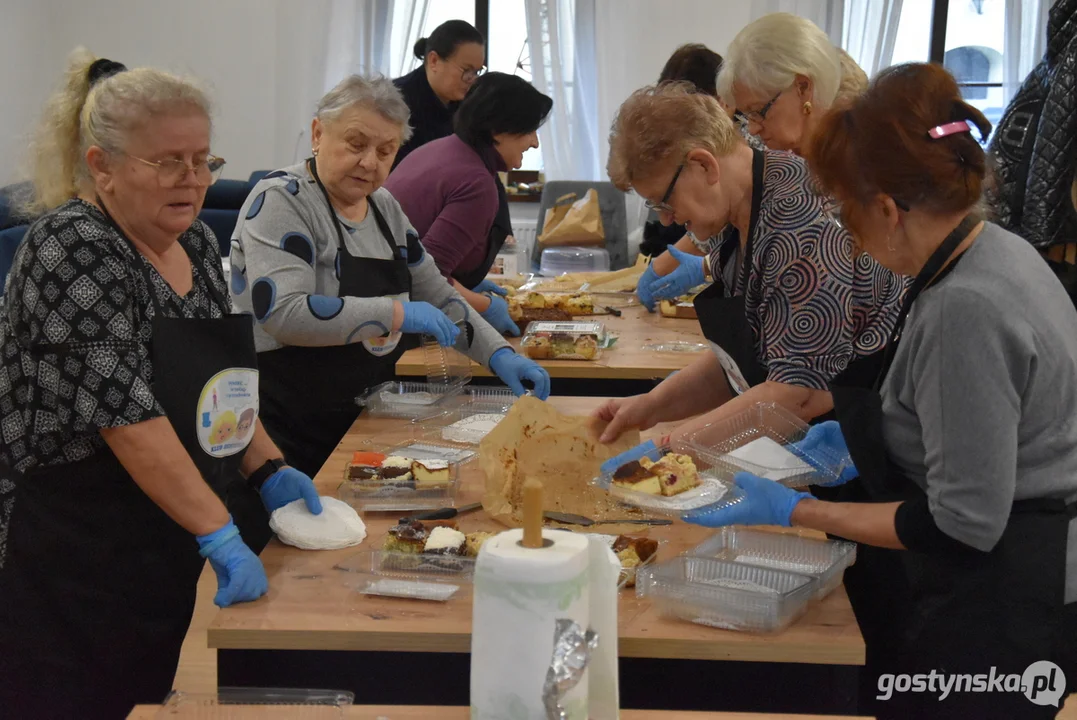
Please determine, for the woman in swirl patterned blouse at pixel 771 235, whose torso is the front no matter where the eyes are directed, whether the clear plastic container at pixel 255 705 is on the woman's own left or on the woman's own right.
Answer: on the woman's own left

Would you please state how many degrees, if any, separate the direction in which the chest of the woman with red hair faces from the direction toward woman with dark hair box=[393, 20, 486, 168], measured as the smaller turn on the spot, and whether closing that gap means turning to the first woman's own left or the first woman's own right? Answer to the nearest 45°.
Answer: approximately 45° to the first woman's own right

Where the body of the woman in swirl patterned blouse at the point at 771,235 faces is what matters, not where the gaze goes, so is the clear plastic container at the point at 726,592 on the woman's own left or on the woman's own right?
on the woman's own left

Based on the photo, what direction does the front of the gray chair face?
toward the camera

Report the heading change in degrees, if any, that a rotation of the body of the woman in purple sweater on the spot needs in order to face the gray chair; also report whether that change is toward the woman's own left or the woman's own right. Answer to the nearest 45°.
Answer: approximately 90° to the woman's own left

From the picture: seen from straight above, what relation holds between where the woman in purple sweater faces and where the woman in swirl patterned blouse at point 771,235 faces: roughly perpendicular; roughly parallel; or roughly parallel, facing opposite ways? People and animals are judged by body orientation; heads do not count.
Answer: roughly parallel, facing opposite ways

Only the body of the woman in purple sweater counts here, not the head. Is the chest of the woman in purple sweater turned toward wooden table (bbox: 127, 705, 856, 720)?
no

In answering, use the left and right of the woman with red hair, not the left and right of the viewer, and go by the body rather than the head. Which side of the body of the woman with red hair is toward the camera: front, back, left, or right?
left

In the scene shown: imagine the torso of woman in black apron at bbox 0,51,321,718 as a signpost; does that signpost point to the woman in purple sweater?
no

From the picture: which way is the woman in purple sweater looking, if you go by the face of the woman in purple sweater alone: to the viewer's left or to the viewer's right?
to the viewer's right

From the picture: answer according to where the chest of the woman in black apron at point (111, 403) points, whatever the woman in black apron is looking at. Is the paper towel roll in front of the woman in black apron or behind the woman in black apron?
in front

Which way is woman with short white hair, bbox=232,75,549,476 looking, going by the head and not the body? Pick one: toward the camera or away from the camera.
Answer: toward the camera

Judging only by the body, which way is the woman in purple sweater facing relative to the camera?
to the viewer's right

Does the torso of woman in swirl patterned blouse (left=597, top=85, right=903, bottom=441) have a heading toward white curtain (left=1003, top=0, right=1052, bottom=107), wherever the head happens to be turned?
no

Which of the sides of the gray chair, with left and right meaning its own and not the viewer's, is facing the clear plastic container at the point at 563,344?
front

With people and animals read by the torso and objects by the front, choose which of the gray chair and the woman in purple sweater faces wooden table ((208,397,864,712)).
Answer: the gray chair

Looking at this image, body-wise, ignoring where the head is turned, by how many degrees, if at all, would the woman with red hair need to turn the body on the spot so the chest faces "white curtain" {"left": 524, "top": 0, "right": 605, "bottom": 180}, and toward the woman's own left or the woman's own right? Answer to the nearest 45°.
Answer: approximately 90° to the woman's own right

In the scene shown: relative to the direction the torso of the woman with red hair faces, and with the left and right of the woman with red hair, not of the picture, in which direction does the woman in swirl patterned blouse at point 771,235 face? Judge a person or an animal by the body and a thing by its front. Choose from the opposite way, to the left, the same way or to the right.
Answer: the same way

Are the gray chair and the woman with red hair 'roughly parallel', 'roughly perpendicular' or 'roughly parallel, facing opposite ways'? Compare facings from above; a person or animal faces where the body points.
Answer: roughly perpendicular

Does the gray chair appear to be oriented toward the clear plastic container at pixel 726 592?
yes

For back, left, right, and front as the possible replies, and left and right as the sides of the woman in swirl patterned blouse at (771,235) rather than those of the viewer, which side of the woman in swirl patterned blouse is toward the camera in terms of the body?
left
